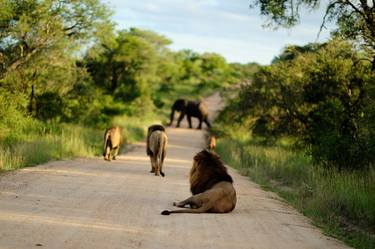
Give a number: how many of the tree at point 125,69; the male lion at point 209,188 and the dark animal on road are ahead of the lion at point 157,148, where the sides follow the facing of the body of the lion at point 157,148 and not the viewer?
2

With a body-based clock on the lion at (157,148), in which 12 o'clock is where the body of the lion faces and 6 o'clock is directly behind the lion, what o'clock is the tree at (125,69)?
The tree is roughly at 12 o'clock from the lion.

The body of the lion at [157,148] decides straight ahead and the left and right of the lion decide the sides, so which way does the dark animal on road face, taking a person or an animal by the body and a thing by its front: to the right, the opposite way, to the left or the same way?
to the left

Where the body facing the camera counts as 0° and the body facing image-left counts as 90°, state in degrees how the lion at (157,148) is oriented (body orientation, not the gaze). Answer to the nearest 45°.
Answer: approximately 180°

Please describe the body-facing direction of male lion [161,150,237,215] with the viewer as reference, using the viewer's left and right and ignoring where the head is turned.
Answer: facing away from the viewer and to the left of the viewer

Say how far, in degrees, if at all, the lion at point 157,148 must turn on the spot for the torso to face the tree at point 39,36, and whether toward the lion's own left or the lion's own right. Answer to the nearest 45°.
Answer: approximately 45° to the lion's own left

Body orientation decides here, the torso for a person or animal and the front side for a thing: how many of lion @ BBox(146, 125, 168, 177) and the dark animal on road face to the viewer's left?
1

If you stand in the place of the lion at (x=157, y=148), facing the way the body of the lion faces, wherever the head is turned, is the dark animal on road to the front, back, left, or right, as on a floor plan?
front

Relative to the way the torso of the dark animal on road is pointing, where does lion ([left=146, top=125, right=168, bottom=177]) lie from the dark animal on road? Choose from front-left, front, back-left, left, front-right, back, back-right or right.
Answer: left

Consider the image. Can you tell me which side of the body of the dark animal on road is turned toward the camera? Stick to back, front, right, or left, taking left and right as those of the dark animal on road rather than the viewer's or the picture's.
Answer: left

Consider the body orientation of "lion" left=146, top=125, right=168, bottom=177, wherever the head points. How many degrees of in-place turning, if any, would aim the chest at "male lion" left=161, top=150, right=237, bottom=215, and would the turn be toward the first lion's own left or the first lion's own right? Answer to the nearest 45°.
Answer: approximately 180°

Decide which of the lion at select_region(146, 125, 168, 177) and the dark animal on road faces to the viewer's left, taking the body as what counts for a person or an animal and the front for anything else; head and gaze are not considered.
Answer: the dark animal on road

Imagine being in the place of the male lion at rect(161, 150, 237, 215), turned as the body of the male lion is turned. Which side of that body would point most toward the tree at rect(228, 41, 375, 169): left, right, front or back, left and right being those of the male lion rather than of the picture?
right
